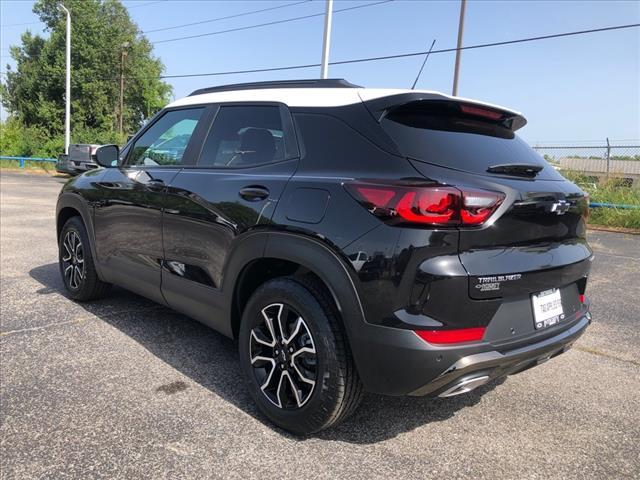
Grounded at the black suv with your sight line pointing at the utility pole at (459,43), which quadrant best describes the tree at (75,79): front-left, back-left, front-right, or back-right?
front-left

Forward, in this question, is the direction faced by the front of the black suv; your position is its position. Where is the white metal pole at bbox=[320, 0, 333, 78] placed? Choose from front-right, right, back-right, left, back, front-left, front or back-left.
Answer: front-right

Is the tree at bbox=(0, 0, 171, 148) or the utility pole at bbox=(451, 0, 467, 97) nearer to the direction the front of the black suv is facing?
the tree

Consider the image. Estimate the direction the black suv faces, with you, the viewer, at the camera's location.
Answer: facing away from the viewer and to the left of the viewer

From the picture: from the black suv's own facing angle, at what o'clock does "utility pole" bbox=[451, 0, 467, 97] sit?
The utility pole is roughly at 2 o'clock from the black suv.

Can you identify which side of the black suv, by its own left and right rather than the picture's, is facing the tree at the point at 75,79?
front
